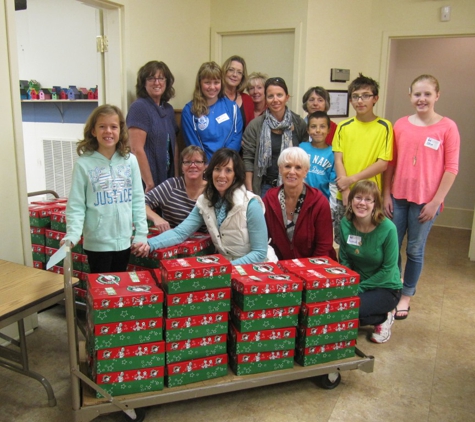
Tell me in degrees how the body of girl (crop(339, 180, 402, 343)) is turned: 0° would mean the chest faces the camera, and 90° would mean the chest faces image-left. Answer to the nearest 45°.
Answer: approximately 45°

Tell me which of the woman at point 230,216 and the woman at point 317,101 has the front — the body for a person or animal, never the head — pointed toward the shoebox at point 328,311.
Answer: the woman at point 317,101

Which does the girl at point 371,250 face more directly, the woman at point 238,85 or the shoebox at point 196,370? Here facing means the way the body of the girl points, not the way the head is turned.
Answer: the shoebox

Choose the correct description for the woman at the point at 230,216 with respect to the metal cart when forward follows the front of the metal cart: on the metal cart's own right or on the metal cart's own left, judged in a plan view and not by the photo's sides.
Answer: on the metal cart's own left

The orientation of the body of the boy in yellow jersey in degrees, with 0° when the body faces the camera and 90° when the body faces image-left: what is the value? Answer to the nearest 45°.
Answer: approximately 0°

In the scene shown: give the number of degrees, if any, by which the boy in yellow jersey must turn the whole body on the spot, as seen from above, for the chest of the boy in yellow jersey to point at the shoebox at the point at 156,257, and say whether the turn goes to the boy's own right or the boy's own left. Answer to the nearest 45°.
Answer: approximately 45° to the boy's own right

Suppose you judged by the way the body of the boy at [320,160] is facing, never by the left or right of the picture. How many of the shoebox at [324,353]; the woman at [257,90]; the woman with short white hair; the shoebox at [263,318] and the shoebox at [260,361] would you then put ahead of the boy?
4

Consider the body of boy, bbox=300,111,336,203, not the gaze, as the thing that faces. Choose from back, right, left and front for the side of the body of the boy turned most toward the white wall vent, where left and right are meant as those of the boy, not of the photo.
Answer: right

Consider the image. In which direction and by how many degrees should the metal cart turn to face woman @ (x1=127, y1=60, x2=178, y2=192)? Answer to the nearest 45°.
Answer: approximately 90° to its left

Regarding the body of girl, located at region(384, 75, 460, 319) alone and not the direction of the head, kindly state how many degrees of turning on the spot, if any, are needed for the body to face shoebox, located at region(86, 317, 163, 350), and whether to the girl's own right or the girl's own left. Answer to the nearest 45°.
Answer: approximately 45° to the girl's own right

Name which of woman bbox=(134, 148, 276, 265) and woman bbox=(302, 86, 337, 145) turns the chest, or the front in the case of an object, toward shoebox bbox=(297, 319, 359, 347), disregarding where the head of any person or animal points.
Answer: woman bbox=(302, 86, 337, 145)

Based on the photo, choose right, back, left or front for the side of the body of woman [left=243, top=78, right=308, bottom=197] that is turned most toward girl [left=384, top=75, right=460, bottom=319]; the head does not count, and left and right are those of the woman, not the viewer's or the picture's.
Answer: left
